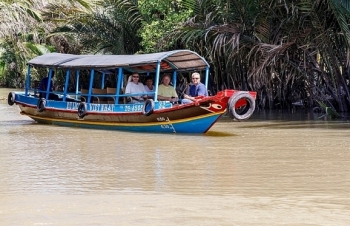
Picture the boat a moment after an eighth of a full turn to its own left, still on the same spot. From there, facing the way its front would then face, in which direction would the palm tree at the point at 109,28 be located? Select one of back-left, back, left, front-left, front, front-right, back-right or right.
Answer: left

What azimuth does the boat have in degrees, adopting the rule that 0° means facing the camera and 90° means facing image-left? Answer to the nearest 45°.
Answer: approximately 315°

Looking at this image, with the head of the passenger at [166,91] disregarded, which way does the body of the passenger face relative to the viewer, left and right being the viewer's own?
facing the viewer and to the right of the viewer

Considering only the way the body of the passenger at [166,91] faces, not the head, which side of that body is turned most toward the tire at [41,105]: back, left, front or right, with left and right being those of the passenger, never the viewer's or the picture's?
back

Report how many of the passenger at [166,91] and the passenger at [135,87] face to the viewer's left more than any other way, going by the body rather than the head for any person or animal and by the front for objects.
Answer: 0

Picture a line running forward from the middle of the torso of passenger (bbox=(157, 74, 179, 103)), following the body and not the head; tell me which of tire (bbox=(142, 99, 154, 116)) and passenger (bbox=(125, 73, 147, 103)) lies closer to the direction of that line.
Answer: the tire

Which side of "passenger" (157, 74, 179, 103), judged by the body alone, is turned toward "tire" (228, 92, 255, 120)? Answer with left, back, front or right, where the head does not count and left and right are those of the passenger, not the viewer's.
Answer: front

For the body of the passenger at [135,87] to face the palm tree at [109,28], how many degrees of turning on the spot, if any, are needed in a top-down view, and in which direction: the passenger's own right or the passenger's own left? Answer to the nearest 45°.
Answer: approximately 180°

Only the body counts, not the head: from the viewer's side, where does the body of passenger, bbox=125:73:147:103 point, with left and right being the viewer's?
facing the viewer
